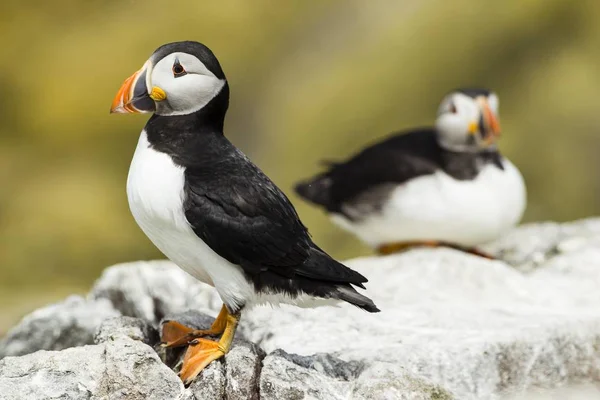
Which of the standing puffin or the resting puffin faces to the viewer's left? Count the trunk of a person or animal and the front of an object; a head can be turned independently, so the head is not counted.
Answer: the standing puffin

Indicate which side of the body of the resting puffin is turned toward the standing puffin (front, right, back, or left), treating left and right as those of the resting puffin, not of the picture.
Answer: right

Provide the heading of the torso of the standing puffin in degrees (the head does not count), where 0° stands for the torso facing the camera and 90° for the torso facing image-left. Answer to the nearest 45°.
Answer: approximately 90°

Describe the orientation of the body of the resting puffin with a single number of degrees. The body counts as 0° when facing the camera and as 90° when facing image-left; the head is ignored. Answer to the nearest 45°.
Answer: approximately 315°

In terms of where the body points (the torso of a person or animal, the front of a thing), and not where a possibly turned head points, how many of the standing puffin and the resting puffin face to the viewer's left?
1
